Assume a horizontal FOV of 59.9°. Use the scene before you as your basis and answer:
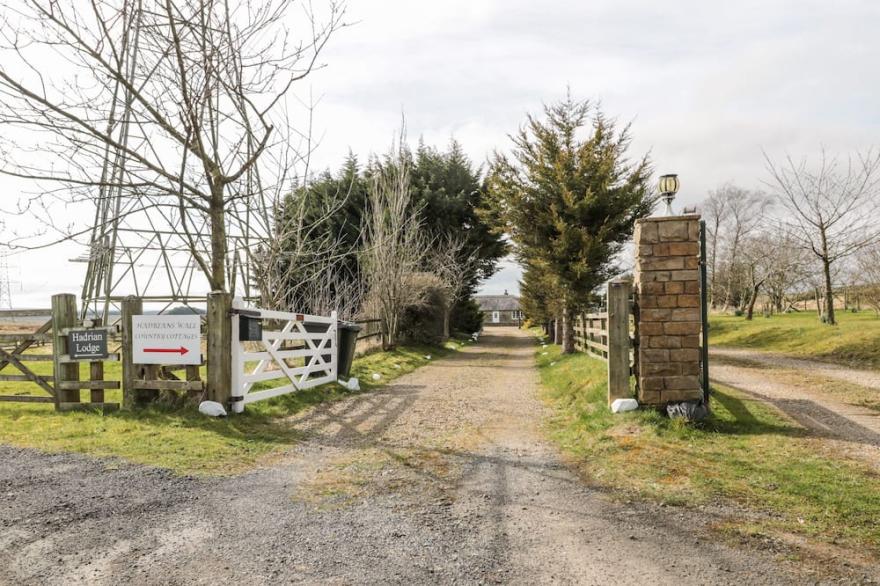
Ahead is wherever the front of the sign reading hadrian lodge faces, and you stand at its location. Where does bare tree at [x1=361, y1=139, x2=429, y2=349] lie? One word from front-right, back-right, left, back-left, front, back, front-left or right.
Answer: back-left

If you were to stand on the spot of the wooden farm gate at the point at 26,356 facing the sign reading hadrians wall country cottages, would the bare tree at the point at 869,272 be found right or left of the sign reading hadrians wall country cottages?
left

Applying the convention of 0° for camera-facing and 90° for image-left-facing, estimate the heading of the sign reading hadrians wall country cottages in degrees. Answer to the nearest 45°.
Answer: approximately 0°

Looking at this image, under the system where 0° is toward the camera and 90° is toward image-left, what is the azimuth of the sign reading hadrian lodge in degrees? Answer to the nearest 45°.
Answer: approximately 0°

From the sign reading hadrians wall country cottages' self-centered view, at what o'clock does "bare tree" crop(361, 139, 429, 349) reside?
The bare tree is roughly at 7 o'clock from the sign reading hadrians wall country cottages.

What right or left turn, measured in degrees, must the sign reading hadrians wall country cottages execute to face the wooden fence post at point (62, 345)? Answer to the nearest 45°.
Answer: approximately 135° to its right

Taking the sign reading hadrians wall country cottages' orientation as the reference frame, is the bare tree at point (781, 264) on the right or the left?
on its left

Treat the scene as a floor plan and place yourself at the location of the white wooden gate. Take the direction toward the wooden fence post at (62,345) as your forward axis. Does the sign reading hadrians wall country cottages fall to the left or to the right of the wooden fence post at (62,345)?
left

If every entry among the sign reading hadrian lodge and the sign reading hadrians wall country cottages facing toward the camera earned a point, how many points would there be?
2

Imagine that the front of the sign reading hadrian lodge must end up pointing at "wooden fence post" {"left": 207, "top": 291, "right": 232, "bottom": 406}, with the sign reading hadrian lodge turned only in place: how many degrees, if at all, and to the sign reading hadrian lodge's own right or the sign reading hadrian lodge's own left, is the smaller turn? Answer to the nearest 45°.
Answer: approximately 45° to the sign reading hadrian lodge's own left

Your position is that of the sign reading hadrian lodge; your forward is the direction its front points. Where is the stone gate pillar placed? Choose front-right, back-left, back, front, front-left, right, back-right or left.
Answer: front-left

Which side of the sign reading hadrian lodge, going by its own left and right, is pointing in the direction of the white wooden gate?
left

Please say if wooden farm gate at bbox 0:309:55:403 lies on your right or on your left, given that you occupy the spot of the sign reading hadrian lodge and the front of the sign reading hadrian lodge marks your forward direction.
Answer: on your right
